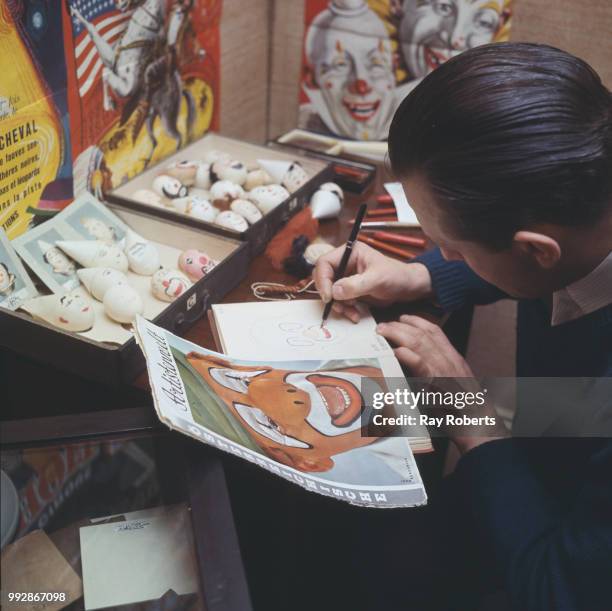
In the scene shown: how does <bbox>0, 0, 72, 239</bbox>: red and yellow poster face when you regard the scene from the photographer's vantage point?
facing the viewer and to the right of the viewer

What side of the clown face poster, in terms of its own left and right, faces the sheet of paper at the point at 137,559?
front

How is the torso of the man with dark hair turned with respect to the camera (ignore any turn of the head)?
to the viewer's left

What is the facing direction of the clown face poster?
toward the camera

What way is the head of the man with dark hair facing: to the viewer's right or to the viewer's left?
to the viewer's left

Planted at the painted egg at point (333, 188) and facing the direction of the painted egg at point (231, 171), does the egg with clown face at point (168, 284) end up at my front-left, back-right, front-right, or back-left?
front-left

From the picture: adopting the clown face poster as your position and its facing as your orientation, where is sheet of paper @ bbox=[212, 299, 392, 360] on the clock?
The sheet of paper is roughly at 12 o'clock from the clown face poster.

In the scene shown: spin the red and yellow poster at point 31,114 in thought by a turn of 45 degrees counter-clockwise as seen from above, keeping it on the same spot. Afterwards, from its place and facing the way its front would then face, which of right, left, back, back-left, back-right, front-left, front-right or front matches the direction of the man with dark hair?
front-right

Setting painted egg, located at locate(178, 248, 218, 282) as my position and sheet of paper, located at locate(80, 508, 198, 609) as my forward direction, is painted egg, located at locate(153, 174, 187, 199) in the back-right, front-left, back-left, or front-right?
back-right
